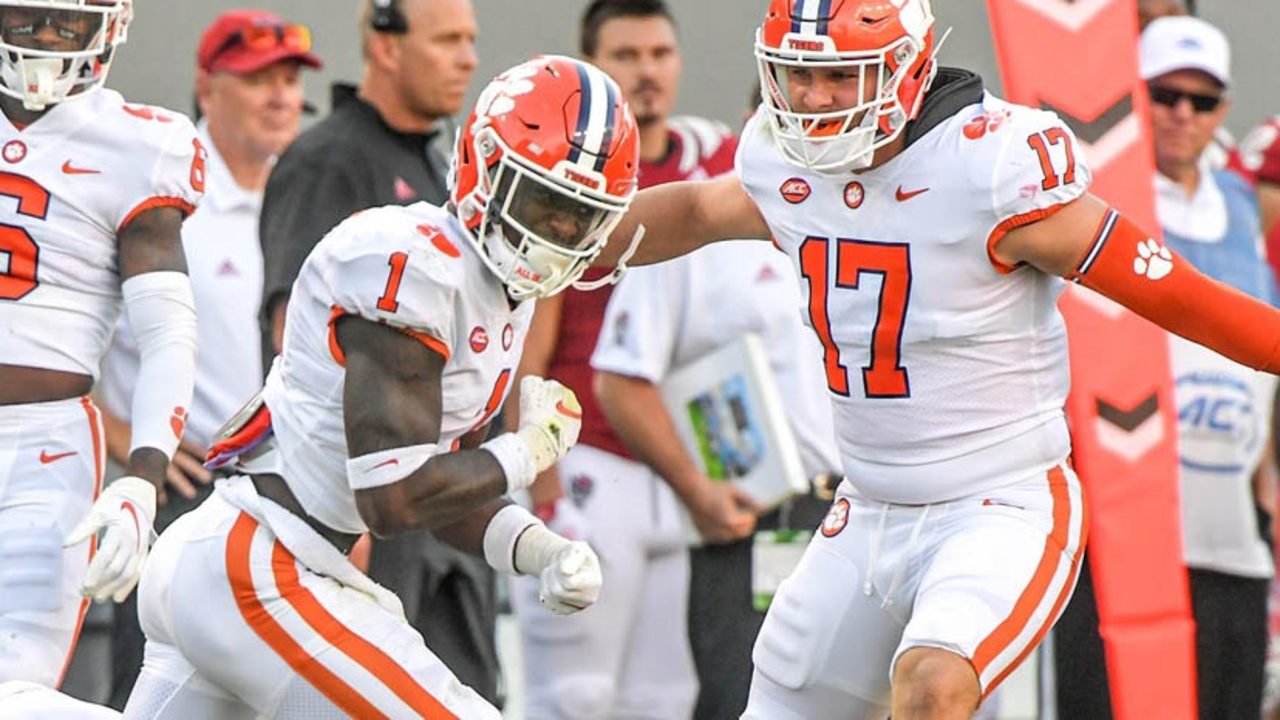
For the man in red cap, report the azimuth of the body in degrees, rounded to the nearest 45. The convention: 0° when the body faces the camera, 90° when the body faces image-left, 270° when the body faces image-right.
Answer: approximately 315°

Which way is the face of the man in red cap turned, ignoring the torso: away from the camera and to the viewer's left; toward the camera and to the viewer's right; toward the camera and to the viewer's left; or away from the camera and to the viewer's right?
toward the camera and to the viewer's right

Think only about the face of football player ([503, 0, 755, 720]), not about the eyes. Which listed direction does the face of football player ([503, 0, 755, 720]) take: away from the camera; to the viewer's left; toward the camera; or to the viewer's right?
toward the camera

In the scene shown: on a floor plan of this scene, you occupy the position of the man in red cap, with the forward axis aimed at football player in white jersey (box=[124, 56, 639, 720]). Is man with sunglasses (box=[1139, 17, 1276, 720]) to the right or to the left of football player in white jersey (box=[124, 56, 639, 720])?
left

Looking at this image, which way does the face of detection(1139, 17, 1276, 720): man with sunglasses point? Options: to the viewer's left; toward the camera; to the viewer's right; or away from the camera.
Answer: toward the camera

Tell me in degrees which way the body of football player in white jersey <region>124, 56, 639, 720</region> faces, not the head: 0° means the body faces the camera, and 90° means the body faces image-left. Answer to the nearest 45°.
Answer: approximately 315°

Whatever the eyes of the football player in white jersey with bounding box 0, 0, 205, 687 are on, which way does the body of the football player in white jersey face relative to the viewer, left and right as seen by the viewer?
facing the viewer

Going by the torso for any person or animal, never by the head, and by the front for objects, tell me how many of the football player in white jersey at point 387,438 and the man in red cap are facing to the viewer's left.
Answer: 0

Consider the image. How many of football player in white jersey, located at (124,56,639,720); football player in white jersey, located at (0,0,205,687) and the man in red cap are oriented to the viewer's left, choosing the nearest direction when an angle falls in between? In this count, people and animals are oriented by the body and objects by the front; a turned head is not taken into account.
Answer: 0

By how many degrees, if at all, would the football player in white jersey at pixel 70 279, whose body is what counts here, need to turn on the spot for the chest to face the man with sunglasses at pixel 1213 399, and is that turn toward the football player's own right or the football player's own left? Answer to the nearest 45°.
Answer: approximately 90° to the football player's own left

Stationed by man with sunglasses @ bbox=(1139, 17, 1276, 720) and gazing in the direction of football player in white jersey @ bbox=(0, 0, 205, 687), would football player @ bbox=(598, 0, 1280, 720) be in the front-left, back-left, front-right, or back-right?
front-left

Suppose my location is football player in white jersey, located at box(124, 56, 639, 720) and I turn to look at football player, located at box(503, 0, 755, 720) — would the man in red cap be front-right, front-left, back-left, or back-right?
front-left

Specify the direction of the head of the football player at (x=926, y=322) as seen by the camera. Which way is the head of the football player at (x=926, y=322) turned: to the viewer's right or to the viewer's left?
to the viewer's left
